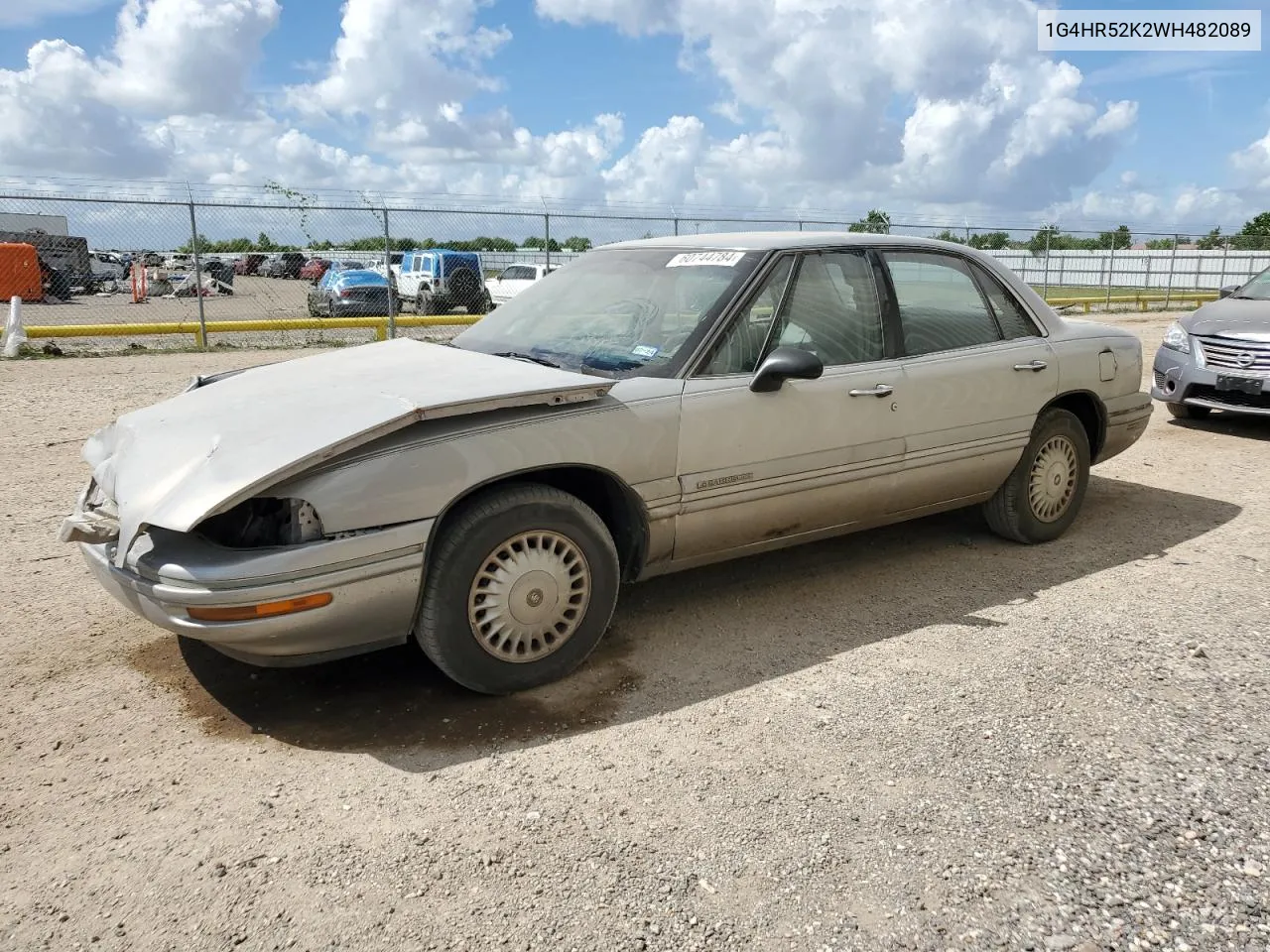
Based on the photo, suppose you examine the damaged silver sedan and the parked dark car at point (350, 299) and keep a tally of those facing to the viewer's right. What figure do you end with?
0

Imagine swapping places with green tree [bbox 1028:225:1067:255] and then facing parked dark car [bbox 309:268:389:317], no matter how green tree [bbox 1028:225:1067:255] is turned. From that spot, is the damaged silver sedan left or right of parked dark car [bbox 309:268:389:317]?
left

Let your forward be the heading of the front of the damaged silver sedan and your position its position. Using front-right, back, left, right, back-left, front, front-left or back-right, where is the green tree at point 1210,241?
back

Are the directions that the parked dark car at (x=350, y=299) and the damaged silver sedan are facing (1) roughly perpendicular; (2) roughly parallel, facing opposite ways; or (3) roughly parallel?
roughly perpendicular

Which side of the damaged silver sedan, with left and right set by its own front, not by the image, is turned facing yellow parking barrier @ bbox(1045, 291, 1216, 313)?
back

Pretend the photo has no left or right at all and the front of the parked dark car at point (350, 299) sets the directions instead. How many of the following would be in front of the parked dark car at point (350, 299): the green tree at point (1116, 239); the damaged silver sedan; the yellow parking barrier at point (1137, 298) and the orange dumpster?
1

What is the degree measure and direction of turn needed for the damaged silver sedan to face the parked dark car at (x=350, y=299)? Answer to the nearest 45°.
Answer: approximately 135° to its right

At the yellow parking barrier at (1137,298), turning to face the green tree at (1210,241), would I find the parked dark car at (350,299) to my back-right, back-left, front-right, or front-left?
back-left

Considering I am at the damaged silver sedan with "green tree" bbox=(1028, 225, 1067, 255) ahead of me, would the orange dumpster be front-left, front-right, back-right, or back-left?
front-left

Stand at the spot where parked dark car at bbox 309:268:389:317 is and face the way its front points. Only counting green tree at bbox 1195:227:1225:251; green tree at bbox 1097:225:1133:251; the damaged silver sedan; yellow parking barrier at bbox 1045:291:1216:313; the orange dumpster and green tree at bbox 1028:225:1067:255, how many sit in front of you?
1

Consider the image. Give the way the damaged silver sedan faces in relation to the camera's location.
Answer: facing the viewer and to the left of the viewer
